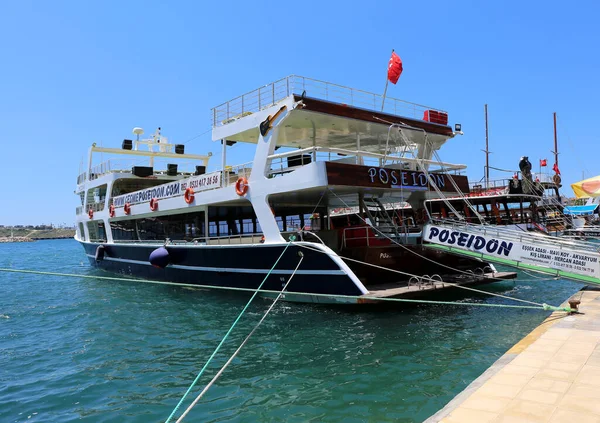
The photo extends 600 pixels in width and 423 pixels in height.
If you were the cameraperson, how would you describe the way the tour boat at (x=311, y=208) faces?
facing away from the viewer and to the left of the viewer

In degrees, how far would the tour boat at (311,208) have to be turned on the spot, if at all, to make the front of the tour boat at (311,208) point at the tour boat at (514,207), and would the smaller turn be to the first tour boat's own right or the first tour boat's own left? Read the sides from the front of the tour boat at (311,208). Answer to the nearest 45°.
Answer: approximately 90° to the first tour boat's own right
